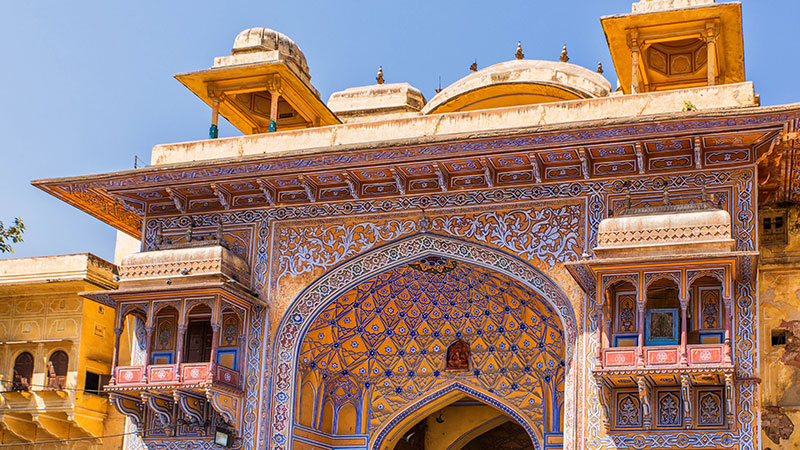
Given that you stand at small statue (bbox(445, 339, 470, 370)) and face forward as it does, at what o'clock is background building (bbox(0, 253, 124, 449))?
The background building is roughly at 4 o'clock from the small statue.

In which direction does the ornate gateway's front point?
toward the camera

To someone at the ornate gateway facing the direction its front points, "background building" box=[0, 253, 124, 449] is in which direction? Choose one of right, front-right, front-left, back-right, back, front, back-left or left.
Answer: back-right

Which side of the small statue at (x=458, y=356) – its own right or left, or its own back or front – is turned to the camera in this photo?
front
